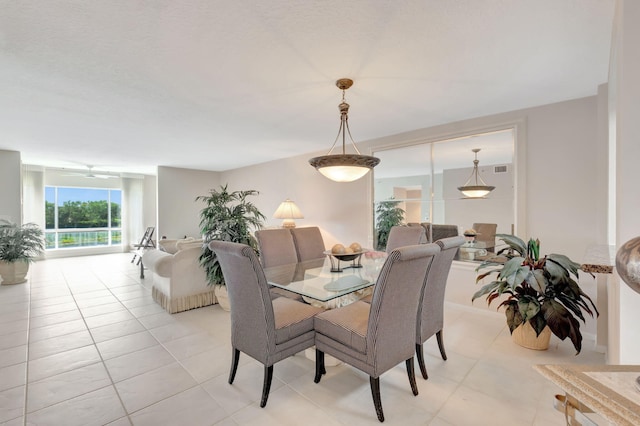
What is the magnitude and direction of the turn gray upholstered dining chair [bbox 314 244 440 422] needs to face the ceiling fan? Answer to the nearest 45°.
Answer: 0° — it already faces it

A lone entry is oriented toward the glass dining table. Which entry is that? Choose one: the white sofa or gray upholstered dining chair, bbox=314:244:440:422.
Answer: the gray upholstered dining chair

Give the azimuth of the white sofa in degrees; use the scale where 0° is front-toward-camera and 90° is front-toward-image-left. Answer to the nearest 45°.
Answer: approximately 135°

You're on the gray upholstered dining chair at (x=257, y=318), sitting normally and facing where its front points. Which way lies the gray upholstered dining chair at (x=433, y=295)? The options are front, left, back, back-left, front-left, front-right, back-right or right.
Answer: front-right

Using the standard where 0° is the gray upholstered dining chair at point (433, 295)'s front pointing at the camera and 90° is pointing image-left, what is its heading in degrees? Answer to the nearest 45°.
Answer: approximately 135°

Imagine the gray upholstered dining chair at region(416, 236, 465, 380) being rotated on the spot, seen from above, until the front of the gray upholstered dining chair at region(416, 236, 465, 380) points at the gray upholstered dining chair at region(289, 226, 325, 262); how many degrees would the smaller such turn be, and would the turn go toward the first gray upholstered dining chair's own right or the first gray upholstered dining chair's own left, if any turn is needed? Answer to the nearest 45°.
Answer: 0° — it already faces it

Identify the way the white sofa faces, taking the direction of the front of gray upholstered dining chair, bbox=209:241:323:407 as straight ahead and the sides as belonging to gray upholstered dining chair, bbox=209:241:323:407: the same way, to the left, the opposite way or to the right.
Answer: to the left

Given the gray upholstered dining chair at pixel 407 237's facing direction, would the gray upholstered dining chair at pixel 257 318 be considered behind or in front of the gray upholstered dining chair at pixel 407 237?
in front

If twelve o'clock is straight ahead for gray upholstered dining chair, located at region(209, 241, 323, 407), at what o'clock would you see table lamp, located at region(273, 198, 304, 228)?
The table lamp is roughly at 11 o'clock from the gray upholstered dining chair.

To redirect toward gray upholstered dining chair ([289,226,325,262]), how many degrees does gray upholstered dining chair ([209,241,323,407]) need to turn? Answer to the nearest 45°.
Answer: approximately 45° to its left

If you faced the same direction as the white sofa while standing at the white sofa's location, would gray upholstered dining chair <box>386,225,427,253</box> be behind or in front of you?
behind

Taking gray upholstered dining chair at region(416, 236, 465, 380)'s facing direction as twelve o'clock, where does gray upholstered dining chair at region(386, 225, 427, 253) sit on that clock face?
gray upholstered dining chair at region(386, 225, 427, 253) is roughly at 1 o'clock from gray upholstered dining chair at region(416, 236, 465, 380).

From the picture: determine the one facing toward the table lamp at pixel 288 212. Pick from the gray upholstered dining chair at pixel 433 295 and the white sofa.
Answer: the gray upholstered dining chair

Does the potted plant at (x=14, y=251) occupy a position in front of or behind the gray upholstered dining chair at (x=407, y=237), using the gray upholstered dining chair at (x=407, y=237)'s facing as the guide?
in front
